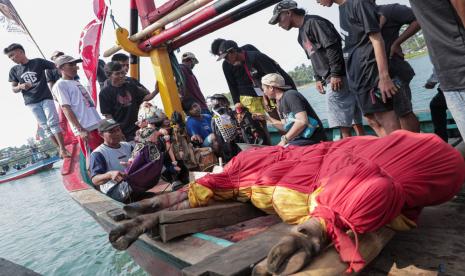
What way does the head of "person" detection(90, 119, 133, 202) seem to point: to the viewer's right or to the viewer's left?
to the viewer's right

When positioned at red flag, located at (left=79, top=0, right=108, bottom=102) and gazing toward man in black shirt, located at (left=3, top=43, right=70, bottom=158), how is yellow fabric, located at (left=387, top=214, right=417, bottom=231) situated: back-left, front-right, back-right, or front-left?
back-left

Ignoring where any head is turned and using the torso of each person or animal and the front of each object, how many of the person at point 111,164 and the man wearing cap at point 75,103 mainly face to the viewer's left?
0

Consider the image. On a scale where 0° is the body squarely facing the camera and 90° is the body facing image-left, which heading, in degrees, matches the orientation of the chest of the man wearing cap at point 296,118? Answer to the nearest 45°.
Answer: approximately 90°

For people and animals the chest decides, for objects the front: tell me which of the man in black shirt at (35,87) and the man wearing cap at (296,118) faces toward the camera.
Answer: the man in black shirt

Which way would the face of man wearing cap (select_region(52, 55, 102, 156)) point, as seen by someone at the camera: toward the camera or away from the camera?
toward the camera

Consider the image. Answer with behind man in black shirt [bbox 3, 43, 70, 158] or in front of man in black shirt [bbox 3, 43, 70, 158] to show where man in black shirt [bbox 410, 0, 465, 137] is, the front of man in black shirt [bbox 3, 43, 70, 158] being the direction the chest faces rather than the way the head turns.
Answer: in front

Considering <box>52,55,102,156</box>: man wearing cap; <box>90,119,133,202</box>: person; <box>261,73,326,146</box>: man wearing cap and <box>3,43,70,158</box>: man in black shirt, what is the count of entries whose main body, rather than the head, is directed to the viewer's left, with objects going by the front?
1

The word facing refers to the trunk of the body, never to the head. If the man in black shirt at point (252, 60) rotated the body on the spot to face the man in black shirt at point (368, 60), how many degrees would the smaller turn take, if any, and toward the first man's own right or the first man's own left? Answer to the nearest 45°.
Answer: approximately 90° to the first man's own left

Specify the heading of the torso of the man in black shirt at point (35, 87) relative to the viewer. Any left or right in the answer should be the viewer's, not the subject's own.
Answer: facing the viewer

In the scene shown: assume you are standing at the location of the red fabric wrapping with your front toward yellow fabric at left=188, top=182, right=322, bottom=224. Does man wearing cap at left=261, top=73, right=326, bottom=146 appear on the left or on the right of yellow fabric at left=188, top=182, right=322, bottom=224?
right

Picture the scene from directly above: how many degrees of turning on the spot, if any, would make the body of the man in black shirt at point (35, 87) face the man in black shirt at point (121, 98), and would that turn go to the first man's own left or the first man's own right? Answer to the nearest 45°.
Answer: approximately 45° to the first man's own left

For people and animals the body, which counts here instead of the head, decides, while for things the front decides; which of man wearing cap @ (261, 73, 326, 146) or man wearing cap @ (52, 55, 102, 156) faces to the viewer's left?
man wearing cap @ (261, 73, 326, 146)

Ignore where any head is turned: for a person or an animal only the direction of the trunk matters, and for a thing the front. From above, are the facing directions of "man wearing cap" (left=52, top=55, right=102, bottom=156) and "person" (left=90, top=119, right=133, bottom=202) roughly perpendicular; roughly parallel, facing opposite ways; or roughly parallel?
roughly parallel
